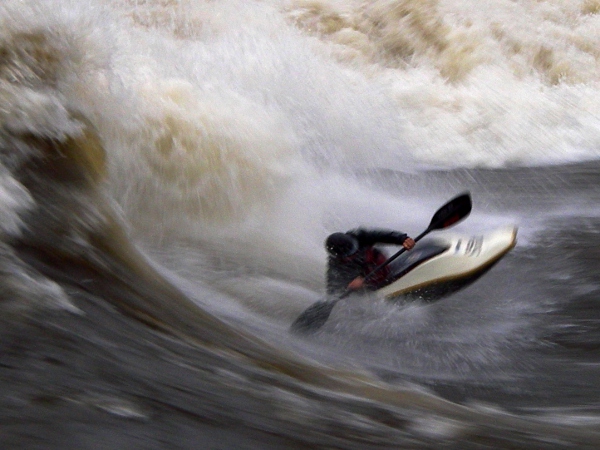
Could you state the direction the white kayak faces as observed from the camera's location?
facing to the right of the viewer
